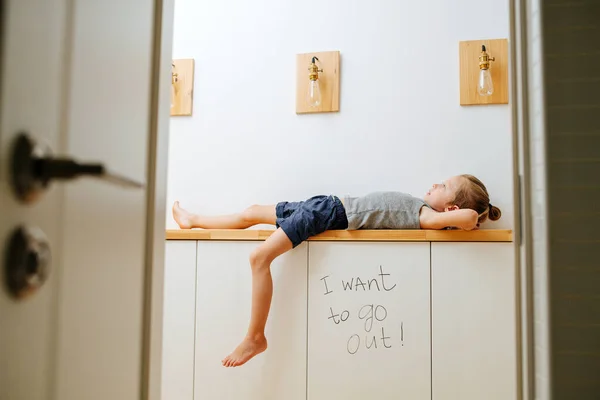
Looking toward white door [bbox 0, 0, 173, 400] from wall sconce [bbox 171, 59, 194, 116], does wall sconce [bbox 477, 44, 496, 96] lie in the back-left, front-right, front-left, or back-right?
front-left

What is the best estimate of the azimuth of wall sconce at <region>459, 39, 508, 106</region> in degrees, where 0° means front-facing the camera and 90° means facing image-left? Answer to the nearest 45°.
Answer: approximately 0°

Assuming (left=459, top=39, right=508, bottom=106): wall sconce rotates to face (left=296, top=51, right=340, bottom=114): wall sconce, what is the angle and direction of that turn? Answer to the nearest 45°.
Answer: approximately 90° to its right

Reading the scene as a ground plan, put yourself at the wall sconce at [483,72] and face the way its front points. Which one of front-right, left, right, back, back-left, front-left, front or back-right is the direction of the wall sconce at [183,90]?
right

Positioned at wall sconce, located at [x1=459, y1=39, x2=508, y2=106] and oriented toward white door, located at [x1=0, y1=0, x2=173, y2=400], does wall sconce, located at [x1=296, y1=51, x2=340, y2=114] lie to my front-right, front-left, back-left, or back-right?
front-right

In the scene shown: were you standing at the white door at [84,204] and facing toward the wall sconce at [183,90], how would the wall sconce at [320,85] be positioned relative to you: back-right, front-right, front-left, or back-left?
front-right

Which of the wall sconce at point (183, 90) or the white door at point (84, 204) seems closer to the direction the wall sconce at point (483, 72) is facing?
the white door

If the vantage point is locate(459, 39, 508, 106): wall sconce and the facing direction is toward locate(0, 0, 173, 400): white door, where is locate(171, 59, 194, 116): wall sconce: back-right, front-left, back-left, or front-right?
front-right

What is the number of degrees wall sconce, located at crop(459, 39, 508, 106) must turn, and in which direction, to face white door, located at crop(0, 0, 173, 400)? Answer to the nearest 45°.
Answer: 0° — it already faces it
